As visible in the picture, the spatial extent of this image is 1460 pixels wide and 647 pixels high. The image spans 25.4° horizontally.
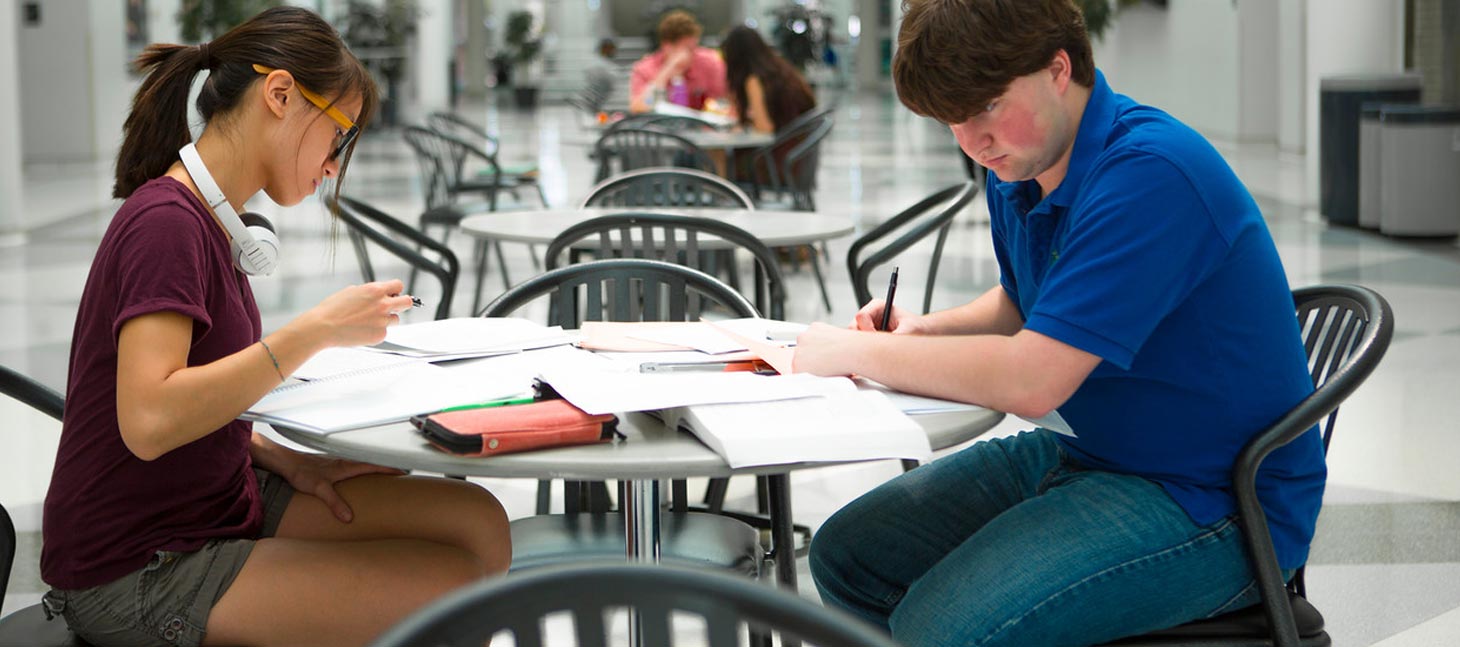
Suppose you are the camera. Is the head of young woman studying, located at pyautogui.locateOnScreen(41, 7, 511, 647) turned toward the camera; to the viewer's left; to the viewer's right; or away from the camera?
to the viewer's right

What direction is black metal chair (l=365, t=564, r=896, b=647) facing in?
away from the camera

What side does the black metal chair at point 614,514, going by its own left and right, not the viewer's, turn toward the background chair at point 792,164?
back

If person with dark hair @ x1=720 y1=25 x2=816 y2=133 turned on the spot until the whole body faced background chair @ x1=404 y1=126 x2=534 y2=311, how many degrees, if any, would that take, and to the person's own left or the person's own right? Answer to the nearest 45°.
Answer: approximately 90° to the person's own left

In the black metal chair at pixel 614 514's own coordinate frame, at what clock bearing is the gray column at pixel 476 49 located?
The gray column is roughly at 6 o'clock from the black metal chair.

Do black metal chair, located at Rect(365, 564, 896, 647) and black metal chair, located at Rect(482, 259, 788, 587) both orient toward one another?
yes

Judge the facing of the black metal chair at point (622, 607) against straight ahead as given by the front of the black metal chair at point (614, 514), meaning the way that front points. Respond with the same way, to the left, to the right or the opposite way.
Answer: the opposite way

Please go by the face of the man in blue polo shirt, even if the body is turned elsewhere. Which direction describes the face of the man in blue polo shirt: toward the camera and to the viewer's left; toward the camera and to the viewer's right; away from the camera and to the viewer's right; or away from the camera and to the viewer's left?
toward the camera and to the viewer's left

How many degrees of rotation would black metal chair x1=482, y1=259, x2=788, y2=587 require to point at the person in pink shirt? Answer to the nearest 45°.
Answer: approximately 180°

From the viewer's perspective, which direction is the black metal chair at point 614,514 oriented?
toward the camera

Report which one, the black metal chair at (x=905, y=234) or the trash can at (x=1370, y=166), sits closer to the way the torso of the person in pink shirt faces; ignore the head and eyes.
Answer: the black metal chair

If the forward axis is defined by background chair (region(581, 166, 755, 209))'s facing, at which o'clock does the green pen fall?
The green pen is roughly at 12 o'clock from the background chair.

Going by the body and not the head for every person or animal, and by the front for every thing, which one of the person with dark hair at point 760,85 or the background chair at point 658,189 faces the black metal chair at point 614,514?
the background chair

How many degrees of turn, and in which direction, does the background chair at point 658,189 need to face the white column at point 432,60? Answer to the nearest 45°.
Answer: approximately 180°

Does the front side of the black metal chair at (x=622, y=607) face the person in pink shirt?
yes

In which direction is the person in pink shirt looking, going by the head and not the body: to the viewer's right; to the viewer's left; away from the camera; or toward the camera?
toward the camera

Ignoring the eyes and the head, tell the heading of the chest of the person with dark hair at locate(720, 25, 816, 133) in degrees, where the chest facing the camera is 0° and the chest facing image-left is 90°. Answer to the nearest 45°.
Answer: approximately 135°
